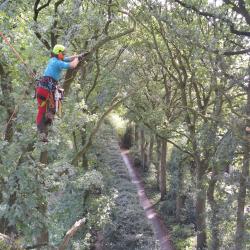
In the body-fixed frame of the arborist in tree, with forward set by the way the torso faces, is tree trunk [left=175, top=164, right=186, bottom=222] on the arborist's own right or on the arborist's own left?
on the arborist's own left

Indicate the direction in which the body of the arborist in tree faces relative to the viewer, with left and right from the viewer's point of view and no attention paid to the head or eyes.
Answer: facing to the right of the viewer
